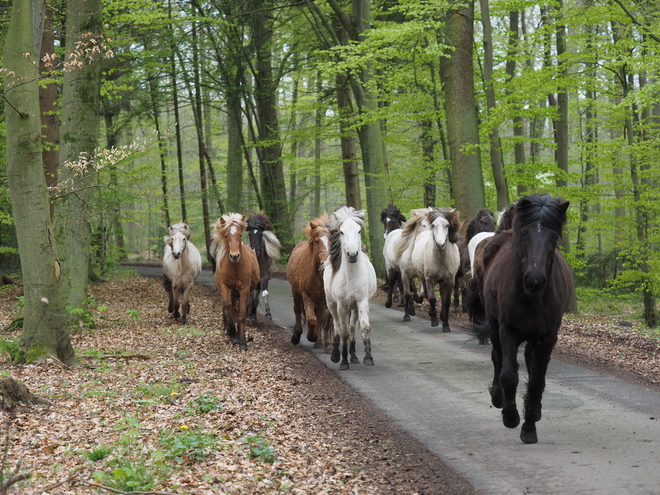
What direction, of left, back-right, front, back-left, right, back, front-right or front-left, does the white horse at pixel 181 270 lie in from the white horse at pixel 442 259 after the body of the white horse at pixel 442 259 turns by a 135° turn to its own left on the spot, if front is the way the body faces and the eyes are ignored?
back-left

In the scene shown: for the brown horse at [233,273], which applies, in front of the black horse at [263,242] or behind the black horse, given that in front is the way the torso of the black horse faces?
in front

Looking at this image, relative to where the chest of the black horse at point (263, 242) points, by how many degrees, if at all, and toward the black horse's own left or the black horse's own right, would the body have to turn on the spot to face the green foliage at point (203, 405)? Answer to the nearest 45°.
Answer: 0° — it already faces it

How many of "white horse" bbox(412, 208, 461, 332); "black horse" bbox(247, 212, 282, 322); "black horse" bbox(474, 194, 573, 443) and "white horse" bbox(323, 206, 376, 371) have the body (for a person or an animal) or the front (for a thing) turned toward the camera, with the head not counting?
4

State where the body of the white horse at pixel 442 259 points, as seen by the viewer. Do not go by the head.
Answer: toward the camera

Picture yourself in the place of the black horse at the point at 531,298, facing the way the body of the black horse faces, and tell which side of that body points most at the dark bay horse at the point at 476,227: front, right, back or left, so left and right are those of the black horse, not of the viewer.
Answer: back

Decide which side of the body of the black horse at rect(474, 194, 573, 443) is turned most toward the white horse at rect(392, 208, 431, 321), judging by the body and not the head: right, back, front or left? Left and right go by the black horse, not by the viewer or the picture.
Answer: back

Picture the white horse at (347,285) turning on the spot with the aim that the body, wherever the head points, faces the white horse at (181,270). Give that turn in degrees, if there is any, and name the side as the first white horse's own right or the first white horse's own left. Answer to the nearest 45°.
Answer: approximately 135° to the first white horse's own right

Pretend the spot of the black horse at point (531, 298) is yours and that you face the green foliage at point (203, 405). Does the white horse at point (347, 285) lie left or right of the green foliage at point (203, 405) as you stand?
right

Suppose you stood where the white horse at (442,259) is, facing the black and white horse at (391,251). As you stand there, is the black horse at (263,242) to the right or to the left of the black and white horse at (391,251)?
left

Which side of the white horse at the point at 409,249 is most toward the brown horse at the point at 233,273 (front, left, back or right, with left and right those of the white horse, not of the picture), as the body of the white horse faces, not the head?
right

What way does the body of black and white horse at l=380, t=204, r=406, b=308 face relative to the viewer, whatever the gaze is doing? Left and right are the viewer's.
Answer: facing the viewer

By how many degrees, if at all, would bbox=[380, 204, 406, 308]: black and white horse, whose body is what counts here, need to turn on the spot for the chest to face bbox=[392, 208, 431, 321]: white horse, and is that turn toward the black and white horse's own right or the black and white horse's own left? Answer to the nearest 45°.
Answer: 0° — it already faces it

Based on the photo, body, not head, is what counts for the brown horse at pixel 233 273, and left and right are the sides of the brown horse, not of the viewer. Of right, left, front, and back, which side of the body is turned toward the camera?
front

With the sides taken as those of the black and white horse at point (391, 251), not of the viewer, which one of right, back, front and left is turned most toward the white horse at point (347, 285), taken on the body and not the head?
front
